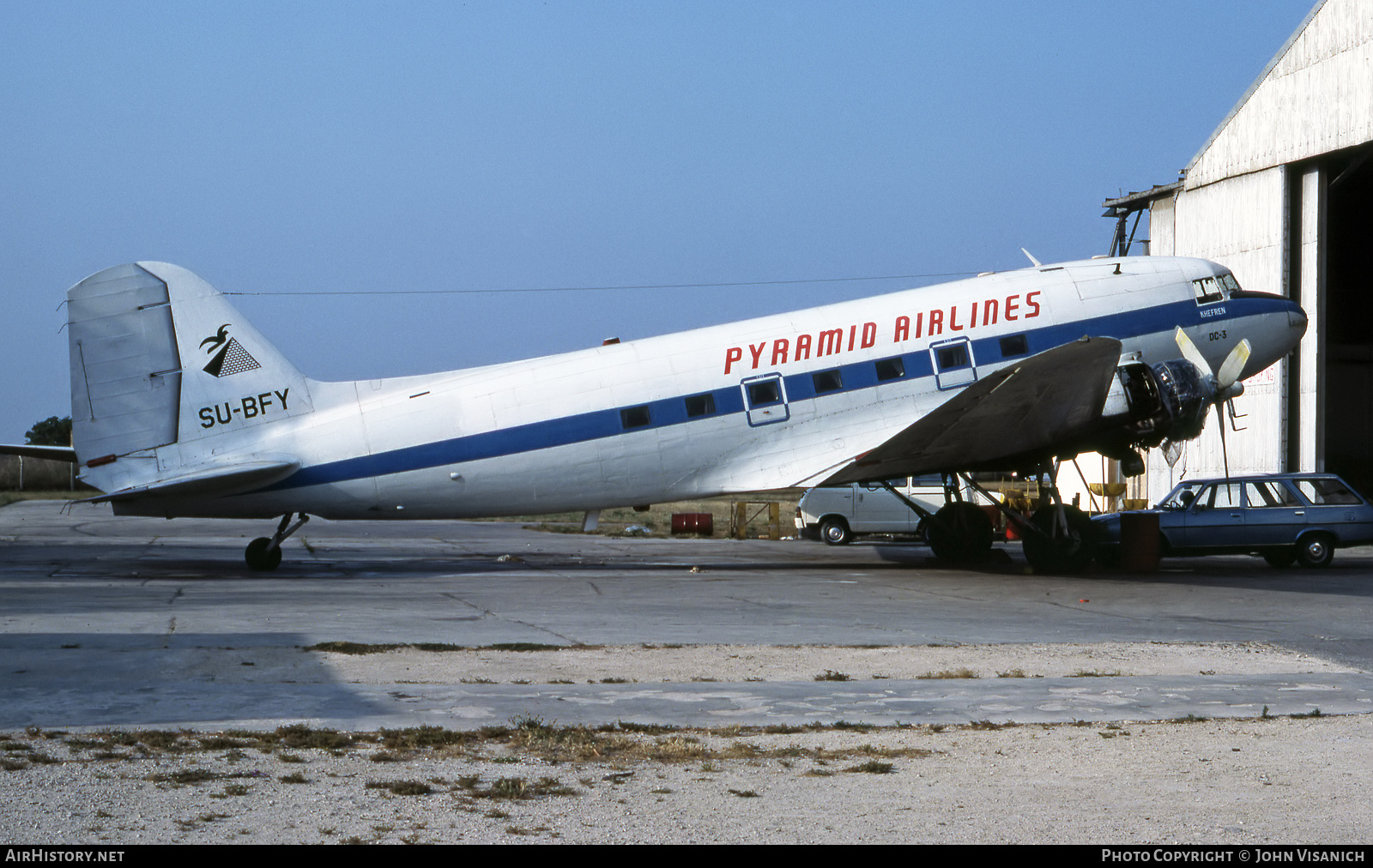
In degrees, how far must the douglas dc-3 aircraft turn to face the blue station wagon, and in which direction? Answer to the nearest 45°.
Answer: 0° — it already faces it

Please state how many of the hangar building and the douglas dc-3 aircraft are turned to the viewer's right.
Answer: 1

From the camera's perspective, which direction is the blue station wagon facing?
to the viewer's left

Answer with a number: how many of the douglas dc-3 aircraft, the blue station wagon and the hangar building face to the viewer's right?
1

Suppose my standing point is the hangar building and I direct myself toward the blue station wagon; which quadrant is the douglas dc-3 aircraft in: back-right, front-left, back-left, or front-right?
front-right

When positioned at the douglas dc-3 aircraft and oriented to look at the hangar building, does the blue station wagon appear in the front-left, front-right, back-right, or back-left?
front-right

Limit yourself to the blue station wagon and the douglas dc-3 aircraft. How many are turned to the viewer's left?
1

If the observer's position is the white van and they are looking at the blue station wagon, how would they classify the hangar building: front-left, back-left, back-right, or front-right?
front-left

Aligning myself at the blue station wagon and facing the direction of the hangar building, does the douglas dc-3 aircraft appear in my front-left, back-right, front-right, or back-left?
back-left

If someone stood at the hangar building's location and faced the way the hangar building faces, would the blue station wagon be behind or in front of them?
in front

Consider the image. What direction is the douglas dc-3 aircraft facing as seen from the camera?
to the viewer's right

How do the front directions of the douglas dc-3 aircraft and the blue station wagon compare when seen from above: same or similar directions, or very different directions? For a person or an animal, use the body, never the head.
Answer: very different directions

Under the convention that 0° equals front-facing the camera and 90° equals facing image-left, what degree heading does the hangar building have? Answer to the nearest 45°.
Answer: approximately 45°

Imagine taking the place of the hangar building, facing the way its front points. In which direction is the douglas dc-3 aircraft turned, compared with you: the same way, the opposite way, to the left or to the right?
the opposite way
